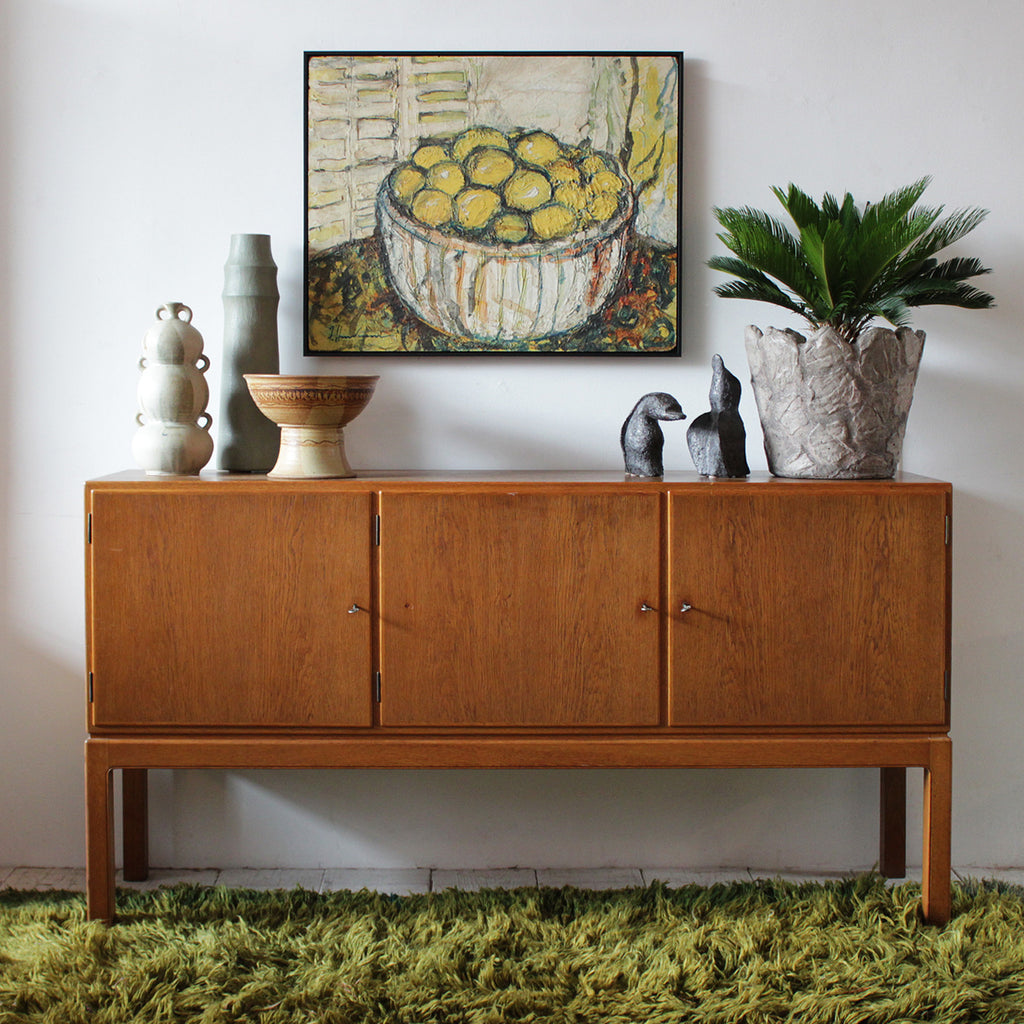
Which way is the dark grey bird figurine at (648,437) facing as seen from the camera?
to the viewer's right

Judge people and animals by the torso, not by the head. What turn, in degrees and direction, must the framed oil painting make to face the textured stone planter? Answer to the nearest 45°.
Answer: approximately 45° to its left

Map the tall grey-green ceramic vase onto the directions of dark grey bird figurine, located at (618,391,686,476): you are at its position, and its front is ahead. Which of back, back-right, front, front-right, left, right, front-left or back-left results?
back
